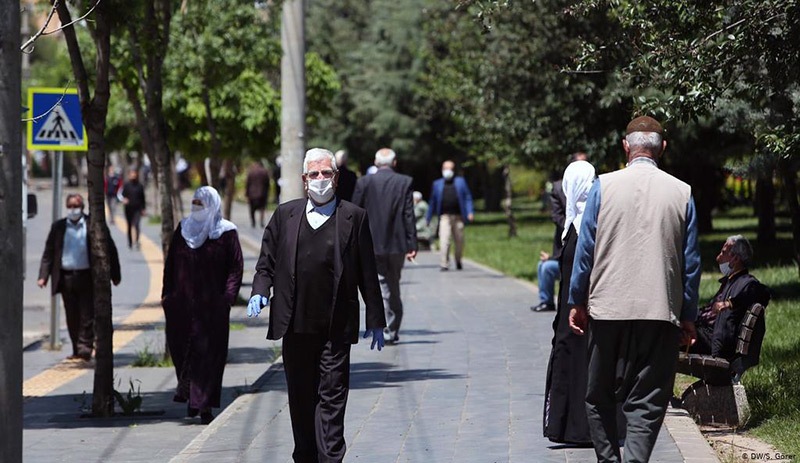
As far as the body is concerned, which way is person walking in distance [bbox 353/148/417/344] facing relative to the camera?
away from the camera

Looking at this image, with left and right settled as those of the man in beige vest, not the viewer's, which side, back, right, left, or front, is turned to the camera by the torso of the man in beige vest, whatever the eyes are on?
back

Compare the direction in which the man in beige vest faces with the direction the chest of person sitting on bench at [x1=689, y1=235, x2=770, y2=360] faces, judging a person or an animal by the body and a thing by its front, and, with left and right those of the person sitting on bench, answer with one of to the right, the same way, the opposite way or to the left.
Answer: to the right

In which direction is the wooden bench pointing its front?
to the viewer's left

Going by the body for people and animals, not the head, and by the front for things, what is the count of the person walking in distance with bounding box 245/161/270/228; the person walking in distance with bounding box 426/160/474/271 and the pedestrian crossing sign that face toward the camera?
2

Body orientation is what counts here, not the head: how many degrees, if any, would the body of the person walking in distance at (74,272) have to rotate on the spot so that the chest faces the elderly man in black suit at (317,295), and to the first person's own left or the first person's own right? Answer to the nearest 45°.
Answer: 0° — they already face them

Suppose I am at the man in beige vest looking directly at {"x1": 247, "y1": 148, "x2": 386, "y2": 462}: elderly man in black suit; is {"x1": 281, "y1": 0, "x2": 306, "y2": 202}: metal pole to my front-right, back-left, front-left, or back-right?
front-right

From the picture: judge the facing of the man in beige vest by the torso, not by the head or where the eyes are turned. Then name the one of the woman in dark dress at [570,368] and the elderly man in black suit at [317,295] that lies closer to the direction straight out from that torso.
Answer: the woman in dark dress

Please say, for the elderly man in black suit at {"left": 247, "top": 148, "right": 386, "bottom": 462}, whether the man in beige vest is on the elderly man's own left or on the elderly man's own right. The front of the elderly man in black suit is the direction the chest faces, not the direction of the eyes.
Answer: on the elderly man's own left

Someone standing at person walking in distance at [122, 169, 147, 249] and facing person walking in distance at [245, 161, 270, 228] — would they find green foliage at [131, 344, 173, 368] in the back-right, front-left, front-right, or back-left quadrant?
back-right

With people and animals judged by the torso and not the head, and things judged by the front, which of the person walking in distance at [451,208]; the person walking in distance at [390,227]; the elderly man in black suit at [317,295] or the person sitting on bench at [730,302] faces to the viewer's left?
the person sitting on bench

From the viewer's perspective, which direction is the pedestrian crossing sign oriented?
toward the camera

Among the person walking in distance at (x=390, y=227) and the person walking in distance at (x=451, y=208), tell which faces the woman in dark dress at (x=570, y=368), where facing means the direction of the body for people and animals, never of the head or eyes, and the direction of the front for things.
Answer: the person walking in distance at (x=451, y=208)

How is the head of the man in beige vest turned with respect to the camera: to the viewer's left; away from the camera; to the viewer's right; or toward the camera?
away from the camera

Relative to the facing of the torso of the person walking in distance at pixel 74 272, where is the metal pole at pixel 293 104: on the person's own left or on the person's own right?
on the person's own left
